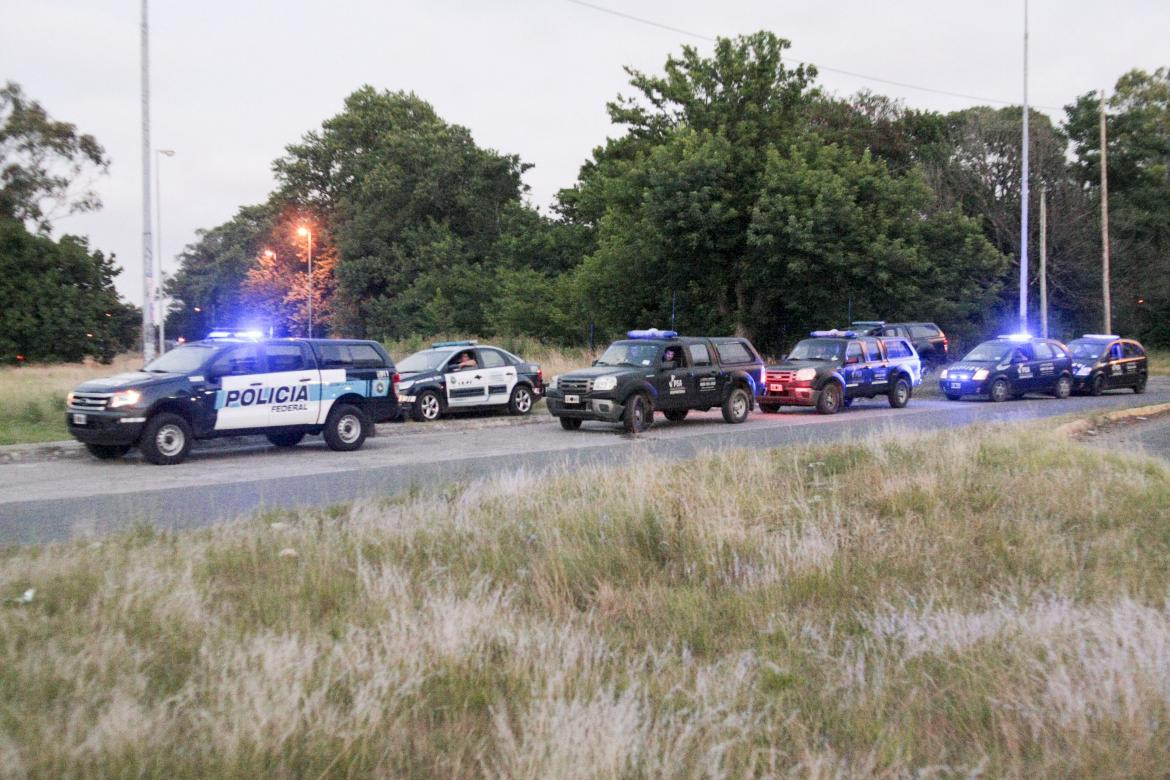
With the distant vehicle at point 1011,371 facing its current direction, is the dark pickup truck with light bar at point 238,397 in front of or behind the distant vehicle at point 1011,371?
in front

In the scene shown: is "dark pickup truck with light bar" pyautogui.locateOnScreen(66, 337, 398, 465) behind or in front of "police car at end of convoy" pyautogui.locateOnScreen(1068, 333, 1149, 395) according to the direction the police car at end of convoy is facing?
in front

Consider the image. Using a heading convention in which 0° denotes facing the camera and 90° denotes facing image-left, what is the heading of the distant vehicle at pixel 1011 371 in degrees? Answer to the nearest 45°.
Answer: approximately 45°

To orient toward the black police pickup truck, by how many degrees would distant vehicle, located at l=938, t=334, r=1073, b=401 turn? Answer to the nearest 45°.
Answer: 0° — it already faces it

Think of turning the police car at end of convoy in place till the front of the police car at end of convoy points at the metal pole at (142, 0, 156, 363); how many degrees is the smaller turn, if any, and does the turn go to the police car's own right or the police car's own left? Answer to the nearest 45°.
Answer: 0° — it already faces it

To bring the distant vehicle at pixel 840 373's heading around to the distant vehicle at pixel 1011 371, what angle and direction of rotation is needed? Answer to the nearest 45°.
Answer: approximately 180°

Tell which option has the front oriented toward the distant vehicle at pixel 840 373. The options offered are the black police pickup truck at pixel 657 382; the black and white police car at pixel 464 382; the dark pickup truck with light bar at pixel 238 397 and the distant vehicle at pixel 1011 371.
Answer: the distant vehicle at pixel 1011 371

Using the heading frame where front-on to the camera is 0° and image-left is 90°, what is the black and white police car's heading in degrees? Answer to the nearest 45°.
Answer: approximately 45°

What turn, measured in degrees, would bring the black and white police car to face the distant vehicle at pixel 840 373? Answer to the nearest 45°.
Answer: approximately 135° to its left

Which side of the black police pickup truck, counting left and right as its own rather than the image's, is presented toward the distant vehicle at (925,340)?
back

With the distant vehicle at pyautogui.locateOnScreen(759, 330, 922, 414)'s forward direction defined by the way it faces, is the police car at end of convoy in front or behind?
behind

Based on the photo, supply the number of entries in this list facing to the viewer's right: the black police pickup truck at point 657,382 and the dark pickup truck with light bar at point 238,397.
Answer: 0

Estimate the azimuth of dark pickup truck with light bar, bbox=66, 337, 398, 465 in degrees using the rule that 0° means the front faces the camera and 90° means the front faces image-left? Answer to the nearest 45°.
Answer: approximately 45°

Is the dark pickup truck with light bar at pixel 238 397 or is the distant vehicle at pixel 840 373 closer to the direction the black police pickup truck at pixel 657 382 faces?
the dark pickup truck with light bar
